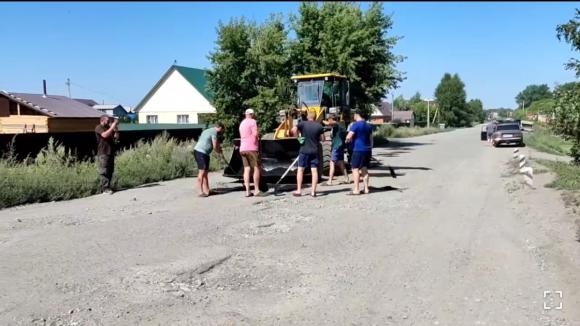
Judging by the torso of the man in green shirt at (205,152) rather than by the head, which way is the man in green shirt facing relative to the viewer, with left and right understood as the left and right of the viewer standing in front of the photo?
facing to the right of the viewer

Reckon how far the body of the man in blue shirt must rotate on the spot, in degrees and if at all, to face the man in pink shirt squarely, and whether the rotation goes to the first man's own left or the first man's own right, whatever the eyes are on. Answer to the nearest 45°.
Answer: approximately 45° to the first man's own left

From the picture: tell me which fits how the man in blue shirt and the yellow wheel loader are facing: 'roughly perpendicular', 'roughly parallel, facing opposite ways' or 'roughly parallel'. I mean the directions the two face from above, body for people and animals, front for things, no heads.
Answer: roughly perpendicular

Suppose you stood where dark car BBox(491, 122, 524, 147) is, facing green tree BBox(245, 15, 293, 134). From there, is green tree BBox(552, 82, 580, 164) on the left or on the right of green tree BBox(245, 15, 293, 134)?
left

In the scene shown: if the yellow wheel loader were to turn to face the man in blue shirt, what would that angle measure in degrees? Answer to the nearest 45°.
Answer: approximately 45° to its left

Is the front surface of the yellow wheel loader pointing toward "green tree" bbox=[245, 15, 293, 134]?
no

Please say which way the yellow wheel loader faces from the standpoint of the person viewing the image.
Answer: facing the viewer and to the left of the viewer

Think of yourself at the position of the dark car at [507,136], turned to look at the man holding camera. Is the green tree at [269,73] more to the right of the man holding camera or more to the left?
right

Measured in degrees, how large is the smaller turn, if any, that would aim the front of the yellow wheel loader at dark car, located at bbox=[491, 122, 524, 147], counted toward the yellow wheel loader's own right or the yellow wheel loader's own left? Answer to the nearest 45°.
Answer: approximately 180°

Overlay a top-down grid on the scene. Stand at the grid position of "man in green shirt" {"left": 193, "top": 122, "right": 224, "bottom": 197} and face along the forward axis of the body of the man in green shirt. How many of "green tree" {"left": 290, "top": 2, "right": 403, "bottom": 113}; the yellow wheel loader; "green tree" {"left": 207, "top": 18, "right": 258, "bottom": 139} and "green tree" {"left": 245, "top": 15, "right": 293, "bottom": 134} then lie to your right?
0

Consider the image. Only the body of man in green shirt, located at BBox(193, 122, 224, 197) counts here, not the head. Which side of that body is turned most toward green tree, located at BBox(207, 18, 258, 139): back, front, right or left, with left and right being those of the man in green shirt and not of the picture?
left

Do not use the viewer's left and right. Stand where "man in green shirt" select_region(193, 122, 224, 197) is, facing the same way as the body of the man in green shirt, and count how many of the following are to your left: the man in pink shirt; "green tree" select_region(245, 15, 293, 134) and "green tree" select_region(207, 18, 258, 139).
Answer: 2

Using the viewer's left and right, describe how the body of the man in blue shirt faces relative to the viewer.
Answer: facing away from the viewer and to the left of the viewer

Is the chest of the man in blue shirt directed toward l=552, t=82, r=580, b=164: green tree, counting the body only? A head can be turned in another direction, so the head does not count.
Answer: no

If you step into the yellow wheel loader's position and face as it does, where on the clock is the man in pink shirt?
The man in pink shirt is roughly at 11 o'clock from the yellow wheel loader.

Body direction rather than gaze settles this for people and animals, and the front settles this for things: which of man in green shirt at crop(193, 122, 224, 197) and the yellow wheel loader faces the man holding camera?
the yellow wheel loader

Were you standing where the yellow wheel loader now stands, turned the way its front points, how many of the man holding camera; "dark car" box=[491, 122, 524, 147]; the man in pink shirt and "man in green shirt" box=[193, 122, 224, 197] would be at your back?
1
